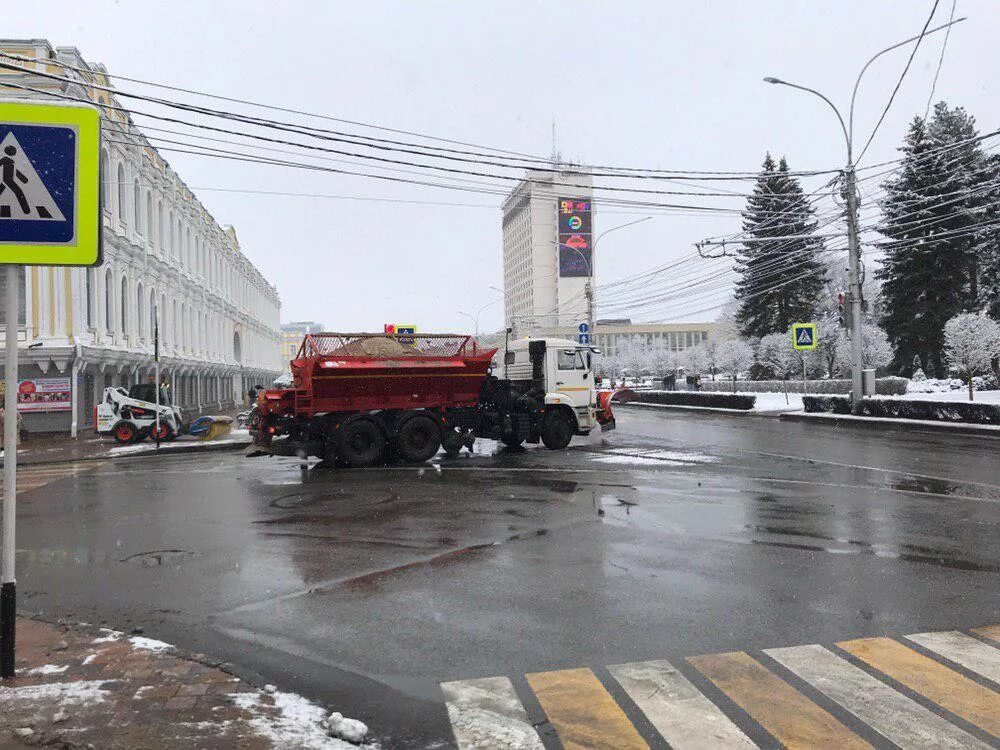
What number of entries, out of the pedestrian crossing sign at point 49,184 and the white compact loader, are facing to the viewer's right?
1

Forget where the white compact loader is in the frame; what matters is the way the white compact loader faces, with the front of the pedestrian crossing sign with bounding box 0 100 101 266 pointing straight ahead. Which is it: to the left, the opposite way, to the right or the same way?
to the left

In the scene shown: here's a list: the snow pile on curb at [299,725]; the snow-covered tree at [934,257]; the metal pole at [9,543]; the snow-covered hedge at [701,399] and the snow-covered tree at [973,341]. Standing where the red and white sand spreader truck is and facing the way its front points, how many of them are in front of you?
3

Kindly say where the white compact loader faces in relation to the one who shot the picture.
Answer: facing to the right of the viewer

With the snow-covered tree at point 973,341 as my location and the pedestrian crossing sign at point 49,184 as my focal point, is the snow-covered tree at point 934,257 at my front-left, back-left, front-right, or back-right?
back-right

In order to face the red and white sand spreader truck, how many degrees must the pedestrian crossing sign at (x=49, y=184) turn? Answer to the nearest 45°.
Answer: approximately 135° to its left

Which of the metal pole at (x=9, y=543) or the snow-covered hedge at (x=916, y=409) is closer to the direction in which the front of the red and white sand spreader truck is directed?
the snow-covered hedge

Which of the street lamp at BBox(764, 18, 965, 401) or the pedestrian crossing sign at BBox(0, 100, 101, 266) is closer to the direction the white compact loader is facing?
the street lamp

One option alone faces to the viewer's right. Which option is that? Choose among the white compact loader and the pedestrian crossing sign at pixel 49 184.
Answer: the white compact loader

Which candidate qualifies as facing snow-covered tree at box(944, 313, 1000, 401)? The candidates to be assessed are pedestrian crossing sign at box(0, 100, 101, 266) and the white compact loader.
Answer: the white compact loader

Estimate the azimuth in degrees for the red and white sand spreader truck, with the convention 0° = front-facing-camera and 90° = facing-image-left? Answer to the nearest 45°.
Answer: approximately 225°
